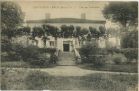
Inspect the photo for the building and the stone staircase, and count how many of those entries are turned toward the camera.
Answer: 2

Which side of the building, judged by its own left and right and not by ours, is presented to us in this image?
front

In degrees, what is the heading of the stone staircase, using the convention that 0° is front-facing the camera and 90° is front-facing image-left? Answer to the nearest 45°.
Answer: approximately 0°
